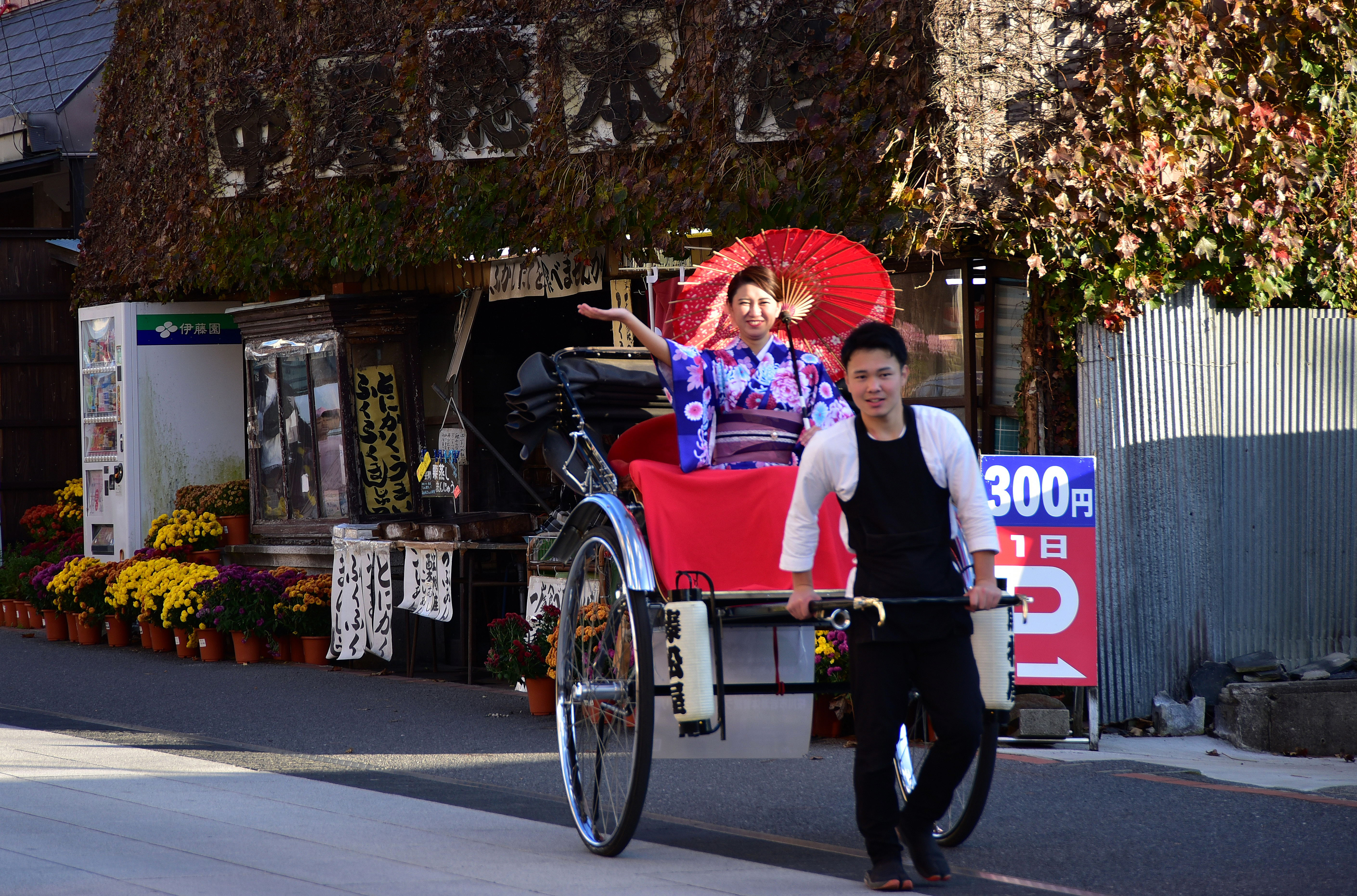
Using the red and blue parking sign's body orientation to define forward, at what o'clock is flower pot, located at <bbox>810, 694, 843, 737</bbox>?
The flower pot is roughly at 3 o'clock from the red and blue parking sign.

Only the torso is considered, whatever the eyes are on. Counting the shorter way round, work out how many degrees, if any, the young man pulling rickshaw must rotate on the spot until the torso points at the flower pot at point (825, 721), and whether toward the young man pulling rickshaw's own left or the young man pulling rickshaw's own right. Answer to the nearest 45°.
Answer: approximately 180°

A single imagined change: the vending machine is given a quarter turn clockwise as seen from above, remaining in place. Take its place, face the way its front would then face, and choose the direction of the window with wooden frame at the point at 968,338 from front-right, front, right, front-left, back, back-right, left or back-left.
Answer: back-right

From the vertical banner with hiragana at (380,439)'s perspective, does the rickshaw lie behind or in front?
in front

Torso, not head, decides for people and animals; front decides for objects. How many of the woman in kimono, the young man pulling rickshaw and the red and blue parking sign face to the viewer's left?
0

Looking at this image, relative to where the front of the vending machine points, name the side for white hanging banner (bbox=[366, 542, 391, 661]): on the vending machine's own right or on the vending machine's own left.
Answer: on the vending machine's own left

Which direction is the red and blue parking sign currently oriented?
toward the camera

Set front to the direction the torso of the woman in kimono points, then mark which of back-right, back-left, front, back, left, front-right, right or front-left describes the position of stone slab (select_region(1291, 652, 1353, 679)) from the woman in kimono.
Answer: back-left

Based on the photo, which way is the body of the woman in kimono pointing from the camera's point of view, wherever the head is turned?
toward the camera

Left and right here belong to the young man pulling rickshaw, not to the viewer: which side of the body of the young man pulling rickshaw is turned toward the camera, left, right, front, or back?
front

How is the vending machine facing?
to the viewer's left

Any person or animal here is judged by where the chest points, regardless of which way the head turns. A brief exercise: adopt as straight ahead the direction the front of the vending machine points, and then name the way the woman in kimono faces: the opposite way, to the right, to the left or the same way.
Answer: to the left
